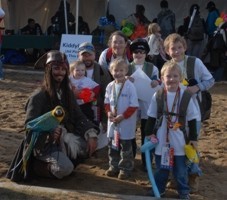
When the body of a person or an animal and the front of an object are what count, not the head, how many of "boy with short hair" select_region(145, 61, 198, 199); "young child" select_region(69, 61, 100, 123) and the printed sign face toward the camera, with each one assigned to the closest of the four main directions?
3

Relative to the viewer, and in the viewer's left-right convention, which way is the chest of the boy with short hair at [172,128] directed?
facing the viewer

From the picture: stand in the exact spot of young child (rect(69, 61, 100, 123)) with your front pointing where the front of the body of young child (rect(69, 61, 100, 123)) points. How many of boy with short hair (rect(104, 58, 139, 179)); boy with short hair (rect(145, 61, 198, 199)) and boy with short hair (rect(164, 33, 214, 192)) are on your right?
0

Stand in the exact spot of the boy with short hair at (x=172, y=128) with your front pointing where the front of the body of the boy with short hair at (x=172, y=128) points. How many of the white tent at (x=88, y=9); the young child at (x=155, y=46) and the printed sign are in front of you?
0

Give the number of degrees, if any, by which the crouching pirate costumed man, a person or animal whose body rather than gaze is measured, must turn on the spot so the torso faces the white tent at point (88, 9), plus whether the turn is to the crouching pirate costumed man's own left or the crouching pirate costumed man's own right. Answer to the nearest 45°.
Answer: approximately 135° to the crouching pirate costumed man's own left

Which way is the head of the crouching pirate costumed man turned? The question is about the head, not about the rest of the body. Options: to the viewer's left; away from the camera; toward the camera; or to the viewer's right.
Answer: toward the camera

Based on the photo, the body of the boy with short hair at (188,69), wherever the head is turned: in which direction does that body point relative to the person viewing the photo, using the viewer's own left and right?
facing the viewer and to the left of the viewer

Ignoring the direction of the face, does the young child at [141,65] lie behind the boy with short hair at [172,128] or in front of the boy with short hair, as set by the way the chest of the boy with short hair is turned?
behind

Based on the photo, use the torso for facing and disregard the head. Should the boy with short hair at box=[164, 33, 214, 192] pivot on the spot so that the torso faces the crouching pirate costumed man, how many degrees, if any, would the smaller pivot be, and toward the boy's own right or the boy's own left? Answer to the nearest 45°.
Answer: approximately 45° to the boy's own right

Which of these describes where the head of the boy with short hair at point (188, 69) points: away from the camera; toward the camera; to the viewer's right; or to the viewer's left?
toward the camera

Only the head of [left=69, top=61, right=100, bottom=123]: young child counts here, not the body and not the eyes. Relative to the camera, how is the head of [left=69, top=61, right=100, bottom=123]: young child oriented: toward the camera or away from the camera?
toward the camera

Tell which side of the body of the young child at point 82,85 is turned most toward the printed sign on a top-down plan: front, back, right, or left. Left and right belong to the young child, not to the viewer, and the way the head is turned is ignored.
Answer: back

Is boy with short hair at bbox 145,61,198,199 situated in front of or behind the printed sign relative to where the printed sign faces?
in front

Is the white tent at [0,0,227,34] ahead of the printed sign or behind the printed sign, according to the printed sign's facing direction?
behind

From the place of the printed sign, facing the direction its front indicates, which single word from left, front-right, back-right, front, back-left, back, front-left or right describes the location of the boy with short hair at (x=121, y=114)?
front

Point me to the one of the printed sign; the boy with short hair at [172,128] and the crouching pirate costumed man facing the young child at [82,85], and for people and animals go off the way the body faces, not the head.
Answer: the printed sign

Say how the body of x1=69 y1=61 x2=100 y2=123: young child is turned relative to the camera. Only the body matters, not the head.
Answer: toward the camera

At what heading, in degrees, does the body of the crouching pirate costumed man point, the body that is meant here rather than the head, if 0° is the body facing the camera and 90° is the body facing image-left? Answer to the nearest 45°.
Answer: approximately 315°

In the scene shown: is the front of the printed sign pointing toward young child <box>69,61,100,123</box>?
yes
